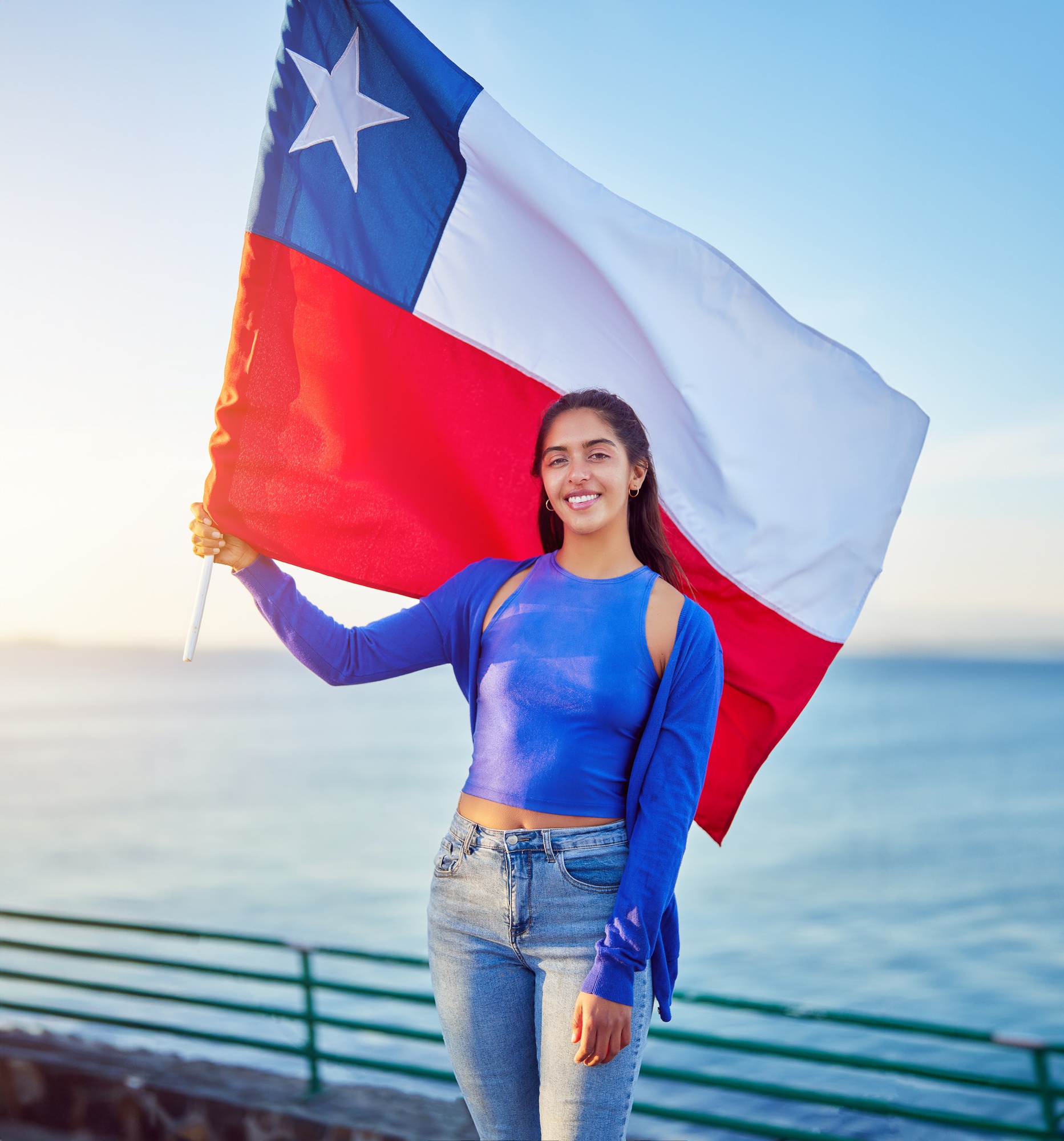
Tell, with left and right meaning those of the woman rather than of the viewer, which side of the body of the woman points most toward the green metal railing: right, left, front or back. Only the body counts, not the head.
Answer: back

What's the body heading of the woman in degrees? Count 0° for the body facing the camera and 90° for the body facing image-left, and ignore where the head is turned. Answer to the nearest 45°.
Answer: approximately 0°
